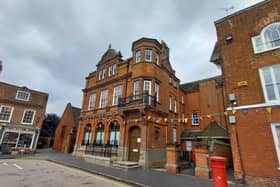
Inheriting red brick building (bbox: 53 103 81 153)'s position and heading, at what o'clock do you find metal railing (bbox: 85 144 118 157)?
The metal railing is roughly at 10 o'clock from the red brick building.

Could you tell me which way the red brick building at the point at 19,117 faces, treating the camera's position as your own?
facing the viewer and to the right of the viewer

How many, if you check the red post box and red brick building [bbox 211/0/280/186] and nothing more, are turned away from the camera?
0

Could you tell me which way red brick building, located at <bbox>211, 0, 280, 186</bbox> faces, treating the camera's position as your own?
facing the viewer and to the left of the viewer

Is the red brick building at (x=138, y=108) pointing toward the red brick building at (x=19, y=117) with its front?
no

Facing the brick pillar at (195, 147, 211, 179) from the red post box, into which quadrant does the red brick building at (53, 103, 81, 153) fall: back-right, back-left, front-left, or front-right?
front-left

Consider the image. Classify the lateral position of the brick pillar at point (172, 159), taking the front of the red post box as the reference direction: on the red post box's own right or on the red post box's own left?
on the red post box's own right

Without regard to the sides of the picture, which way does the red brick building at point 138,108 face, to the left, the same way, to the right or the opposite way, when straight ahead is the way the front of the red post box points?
the same way

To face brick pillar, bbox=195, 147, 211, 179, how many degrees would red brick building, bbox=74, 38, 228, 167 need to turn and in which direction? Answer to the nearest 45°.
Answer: approximately 90° to its left

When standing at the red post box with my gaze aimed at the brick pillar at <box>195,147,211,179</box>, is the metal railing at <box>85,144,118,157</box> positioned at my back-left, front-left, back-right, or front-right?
front-left

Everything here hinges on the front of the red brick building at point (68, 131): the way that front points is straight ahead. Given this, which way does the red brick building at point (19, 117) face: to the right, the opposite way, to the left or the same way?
to the left

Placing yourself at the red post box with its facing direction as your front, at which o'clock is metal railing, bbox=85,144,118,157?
The metal railing is roughly at 3 o'clock from the red post box.

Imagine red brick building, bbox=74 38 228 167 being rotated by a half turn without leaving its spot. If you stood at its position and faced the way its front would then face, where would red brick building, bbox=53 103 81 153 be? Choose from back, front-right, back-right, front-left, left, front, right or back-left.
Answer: left

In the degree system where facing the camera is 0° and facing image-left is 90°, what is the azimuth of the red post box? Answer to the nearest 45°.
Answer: approximately 45°
